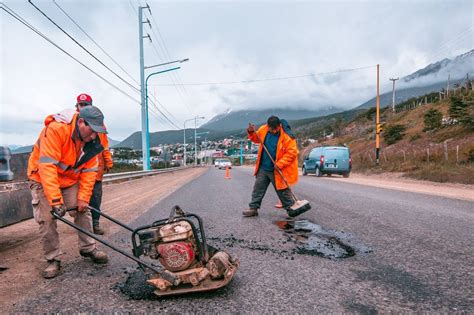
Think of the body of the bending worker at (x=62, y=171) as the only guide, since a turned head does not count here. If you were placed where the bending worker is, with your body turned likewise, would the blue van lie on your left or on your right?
on your left

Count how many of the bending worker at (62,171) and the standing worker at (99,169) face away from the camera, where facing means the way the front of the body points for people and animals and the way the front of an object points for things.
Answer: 0

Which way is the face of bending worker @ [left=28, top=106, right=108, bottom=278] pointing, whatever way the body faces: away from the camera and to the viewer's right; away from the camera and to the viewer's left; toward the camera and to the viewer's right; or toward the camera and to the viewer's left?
toward the camera and to the viewer's right

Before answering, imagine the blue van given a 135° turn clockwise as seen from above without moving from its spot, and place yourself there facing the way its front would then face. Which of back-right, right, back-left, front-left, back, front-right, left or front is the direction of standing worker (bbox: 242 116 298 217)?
right

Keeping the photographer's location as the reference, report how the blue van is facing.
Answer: facing away from the viewer and to the left of the viewer

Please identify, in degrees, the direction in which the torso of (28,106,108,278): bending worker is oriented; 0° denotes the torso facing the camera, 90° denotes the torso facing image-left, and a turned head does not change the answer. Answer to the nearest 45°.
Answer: approximately 315°

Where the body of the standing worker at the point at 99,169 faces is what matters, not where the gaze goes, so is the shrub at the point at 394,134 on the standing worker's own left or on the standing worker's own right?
on the standing worker's own left

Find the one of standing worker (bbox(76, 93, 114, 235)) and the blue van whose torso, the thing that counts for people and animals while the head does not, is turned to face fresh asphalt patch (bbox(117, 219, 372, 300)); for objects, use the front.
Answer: the standing worker

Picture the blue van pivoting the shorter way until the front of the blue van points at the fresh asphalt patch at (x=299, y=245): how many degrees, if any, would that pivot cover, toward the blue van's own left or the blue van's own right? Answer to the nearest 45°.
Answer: approximately 135° to the blue van's own left
